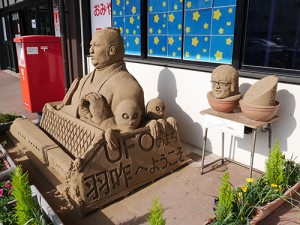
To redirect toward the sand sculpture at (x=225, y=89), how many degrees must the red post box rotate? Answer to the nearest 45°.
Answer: approximately 135° to its left

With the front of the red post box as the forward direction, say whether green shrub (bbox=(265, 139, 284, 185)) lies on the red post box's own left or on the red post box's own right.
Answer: on the red post box's own left

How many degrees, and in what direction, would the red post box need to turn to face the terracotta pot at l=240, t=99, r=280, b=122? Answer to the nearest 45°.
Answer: approximately 135° to its left

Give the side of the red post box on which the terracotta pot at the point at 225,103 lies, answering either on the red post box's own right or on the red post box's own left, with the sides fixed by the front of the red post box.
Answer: on the red post box's own left

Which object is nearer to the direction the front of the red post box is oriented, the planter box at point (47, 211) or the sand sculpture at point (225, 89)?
the planter box

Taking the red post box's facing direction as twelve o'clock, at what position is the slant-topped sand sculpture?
The slant-topped sand sculpture is roughly at 8 o'clock from the red post box.

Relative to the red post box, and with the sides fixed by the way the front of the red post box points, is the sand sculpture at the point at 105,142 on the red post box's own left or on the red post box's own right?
on the red post box's own left
